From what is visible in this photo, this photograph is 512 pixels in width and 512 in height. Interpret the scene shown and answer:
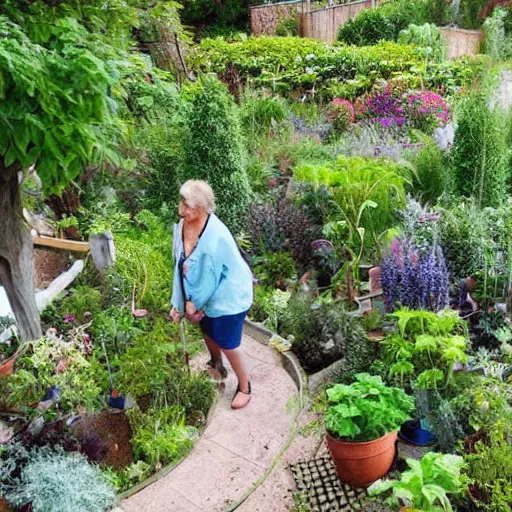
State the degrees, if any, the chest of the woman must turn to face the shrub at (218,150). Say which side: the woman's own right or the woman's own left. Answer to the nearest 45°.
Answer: approximately 135° to the woman's own right

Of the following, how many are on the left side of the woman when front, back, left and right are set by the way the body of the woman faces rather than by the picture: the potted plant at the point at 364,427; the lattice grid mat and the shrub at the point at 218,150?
2

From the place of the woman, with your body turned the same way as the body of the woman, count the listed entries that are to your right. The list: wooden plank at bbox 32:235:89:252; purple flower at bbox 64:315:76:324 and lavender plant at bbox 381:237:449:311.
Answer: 2

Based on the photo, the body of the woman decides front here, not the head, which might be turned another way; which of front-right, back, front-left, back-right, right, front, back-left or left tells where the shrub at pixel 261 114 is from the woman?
back-right

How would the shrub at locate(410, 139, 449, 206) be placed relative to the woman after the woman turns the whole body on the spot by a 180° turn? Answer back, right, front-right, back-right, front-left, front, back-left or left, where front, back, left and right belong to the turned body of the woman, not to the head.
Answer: front

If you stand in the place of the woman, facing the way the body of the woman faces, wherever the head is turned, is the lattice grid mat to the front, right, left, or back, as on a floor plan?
left

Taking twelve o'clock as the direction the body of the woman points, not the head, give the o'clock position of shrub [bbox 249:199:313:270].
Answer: The shrub is roughly at 5 o'clock from the woman.

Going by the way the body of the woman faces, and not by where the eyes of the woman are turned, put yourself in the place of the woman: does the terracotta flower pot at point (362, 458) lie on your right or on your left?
on your left

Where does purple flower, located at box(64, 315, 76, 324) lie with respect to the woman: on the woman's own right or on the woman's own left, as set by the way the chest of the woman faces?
on the woman's own right

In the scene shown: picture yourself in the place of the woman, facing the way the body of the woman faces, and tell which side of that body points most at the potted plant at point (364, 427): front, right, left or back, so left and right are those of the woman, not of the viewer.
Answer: left

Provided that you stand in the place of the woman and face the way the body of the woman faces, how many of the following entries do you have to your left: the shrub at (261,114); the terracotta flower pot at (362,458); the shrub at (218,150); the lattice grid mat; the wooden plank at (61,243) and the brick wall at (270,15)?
2

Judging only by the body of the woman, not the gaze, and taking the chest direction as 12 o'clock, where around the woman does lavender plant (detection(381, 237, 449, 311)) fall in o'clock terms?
The lavender plant is roughly at 7 o'clock from the woman.

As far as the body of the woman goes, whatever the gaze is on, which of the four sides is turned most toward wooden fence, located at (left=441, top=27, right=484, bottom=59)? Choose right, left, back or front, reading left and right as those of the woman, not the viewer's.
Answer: back
